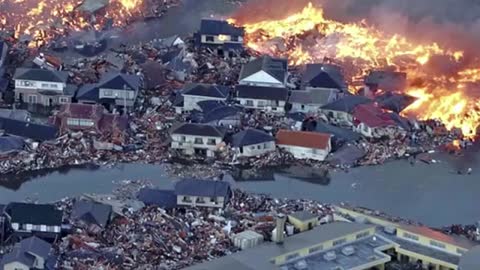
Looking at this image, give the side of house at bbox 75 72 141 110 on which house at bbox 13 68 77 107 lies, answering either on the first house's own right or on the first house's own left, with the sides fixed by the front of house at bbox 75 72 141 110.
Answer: on the first house's own right

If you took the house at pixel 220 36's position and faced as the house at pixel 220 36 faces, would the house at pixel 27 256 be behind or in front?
in front

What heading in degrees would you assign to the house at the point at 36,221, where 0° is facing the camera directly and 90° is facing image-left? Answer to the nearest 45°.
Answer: approximately 0°

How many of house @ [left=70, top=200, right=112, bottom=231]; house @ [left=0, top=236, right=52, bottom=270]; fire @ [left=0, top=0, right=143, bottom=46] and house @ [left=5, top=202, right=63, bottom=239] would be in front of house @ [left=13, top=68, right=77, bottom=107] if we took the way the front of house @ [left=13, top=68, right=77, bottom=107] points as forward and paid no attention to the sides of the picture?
3

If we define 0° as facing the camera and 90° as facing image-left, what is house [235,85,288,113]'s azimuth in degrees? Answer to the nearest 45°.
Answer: approximately 0°

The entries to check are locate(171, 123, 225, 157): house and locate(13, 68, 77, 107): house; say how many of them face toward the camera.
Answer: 2

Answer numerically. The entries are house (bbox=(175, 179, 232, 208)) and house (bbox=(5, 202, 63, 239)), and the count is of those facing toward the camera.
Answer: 2

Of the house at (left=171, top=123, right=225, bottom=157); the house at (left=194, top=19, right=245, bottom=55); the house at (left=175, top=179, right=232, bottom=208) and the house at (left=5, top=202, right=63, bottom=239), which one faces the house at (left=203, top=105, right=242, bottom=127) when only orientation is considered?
the house at (left=194, top=19, right=245, bottom=55)

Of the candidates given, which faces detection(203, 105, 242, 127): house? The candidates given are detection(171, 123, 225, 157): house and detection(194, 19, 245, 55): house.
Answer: detection(194, 19, 245, 55): house

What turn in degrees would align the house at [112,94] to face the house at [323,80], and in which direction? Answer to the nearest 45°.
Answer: approximately 90° to its left

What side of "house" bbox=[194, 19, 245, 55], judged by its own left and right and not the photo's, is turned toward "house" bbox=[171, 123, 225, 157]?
front

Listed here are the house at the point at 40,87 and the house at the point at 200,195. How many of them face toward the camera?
2
